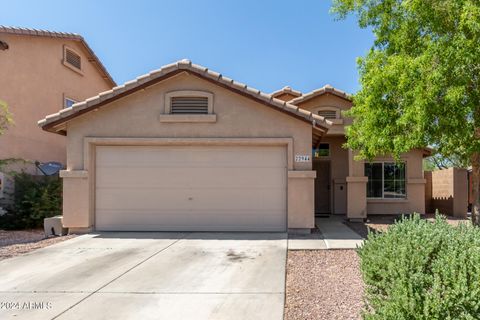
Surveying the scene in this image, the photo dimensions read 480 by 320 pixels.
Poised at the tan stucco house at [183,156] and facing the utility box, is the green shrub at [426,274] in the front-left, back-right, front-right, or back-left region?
back-left

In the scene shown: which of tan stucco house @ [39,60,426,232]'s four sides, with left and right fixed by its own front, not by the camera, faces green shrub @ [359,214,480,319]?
front

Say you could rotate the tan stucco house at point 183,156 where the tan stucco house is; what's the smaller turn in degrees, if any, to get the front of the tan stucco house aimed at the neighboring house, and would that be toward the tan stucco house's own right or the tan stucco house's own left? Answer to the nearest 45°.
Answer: approximately 135° to the tan stucco house's own right

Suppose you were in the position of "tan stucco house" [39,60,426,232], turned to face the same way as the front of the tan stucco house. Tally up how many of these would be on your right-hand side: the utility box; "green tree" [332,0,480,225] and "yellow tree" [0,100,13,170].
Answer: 2

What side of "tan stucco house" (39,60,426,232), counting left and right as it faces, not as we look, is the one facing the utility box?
right

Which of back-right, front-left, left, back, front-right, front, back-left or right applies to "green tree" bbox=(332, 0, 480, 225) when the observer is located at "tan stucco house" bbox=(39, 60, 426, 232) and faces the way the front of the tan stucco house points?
front-left

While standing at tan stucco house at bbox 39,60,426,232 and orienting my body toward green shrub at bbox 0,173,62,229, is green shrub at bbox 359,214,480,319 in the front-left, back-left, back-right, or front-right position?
back-left

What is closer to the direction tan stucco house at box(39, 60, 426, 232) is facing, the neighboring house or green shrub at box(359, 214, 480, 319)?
the green shrub

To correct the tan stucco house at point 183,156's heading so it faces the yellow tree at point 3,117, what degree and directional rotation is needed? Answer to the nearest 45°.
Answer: approximately 90° to its right

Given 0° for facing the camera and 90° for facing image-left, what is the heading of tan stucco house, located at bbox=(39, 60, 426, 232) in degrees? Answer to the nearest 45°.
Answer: approximately 0°

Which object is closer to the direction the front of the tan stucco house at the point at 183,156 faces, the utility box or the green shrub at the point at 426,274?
the green shrub
